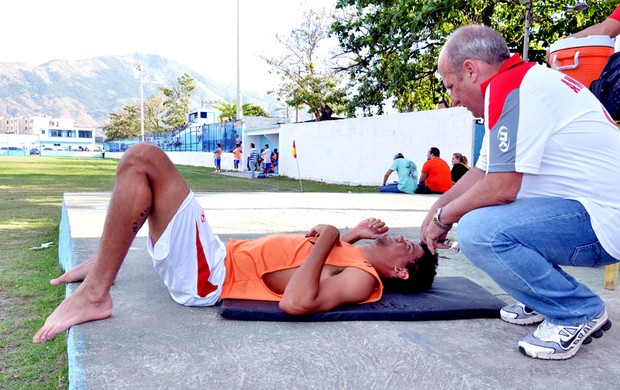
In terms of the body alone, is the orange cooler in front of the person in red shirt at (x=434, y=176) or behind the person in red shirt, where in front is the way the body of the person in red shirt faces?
behind

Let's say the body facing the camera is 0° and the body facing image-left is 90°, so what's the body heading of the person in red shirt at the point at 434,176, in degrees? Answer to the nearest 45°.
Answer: approximately 135°

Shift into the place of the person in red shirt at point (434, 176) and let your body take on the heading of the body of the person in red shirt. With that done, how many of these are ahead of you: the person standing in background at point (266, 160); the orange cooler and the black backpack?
1

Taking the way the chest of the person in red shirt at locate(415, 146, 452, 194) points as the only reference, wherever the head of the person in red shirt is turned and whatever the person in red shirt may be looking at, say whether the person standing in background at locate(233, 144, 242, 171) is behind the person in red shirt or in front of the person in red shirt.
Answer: in front
